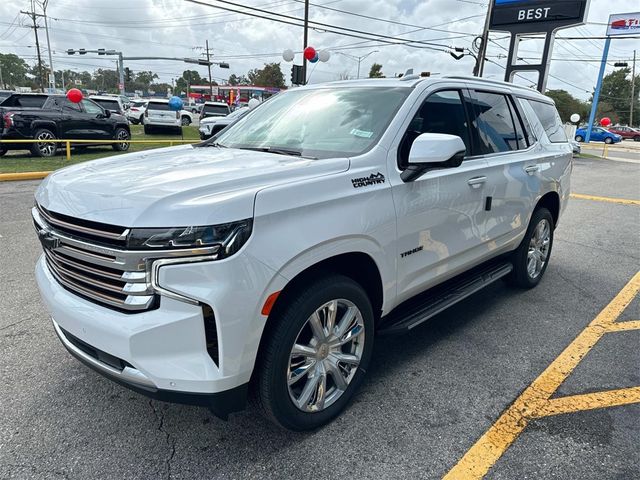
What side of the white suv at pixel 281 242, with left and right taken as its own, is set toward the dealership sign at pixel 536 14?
back

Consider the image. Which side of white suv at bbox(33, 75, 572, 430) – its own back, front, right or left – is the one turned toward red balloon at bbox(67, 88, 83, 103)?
right

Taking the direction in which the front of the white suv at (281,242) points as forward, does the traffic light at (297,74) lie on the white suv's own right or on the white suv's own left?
on the white suv's own right

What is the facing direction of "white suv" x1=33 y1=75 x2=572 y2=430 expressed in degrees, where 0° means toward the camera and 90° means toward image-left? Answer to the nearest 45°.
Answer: approximately 45°

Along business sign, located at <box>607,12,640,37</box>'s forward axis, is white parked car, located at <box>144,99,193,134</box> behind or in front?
in front

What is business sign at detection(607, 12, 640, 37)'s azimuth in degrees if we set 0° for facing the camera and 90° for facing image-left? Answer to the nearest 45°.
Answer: approximately 0°

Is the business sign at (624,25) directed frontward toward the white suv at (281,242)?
yes

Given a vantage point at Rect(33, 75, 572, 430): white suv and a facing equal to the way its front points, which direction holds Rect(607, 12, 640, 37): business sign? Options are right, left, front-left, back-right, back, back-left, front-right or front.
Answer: back
